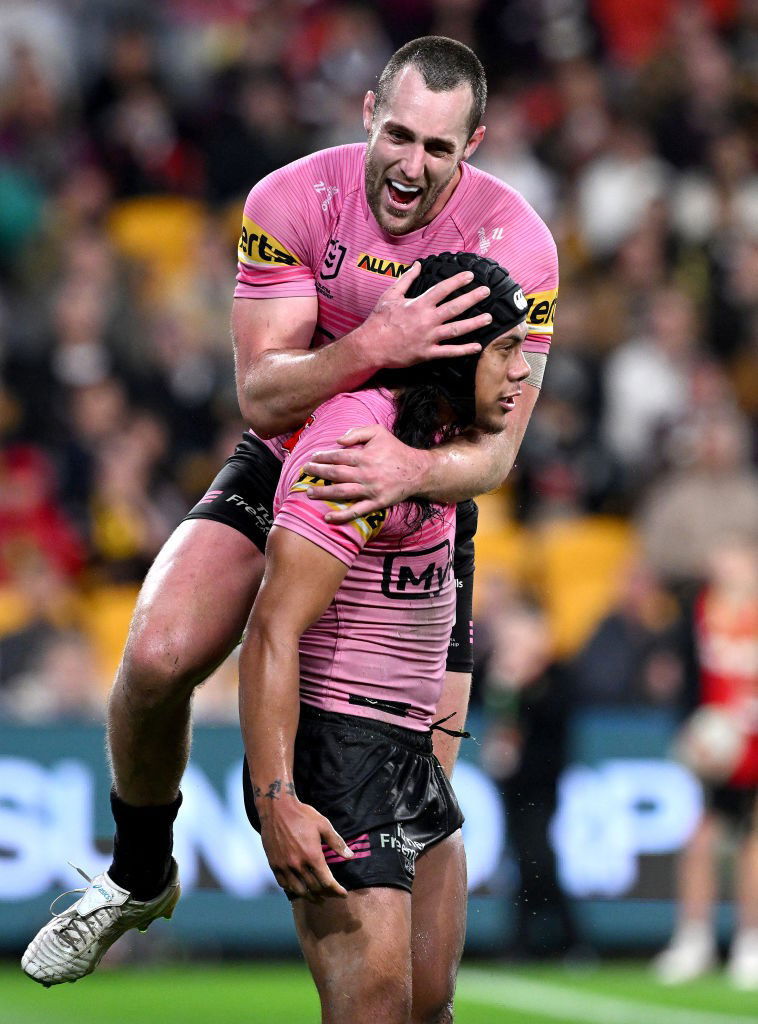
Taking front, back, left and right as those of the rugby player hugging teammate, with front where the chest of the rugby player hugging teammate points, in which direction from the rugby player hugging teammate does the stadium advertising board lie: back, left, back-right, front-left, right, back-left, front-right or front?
back

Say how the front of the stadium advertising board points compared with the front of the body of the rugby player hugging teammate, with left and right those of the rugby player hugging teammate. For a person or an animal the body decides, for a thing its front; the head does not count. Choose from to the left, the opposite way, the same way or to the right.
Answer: the same way

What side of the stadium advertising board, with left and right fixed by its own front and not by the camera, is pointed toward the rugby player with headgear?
front

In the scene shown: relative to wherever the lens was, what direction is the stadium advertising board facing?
facing the viewer

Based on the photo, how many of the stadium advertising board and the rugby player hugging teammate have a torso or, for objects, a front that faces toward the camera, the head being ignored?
2

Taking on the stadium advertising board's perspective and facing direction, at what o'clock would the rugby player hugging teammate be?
The rugby player hugging teammate is roughly at 12 o'clock from the stadium advertising board.

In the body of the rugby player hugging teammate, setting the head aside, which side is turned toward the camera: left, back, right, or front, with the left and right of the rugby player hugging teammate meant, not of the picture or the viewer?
front
